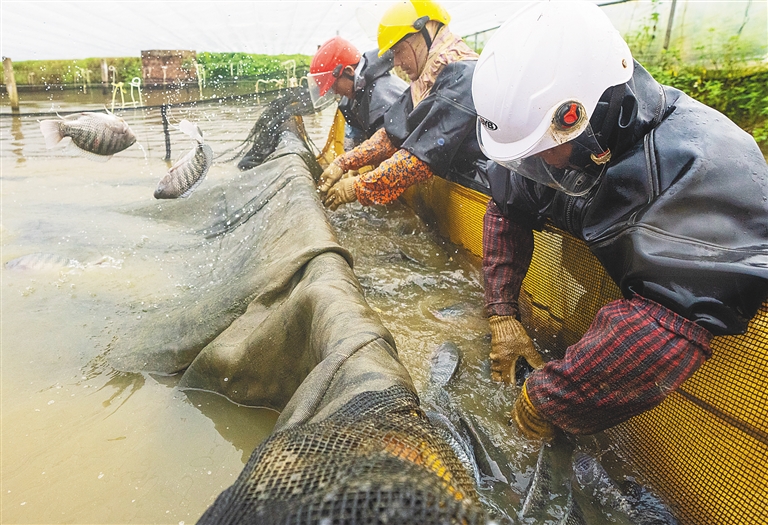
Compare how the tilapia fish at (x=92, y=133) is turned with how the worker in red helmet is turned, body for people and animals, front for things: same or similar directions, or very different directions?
very different directions

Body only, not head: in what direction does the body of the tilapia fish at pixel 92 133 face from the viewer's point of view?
to the viewer's right

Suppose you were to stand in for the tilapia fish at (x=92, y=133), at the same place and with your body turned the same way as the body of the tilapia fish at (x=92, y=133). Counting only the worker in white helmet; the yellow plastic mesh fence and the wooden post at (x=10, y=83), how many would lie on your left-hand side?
1

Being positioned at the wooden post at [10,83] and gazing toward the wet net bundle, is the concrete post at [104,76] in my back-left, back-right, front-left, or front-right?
back-left

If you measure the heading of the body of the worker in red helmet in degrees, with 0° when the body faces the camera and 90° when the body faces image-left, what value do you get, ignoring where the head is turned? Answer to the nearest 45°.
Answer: approximately 90°

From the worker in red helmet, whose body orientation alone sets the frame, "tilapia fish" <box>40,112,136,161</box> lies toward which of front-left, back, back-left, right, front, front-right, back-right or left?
front-left

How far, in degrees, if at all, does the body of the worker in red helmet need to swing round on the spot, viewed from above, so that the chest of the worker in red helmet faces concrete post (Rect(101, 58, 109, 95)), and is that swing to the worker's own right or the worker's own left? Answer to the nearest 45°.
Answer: approximately 45° to the worker's own right

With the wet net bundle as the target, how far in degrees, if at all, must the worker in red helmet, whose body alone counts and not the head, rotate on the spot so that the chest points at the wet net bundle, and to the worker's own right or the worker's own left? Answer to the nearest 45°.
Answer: approximately 90° to the worker's own left

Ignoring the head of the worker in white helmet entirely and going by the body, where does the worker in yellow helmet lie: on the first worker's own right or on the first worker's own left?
on the first worker's own right

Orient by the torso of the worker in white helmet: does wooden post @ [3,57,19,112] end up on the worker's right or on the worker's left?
on the worker's right
